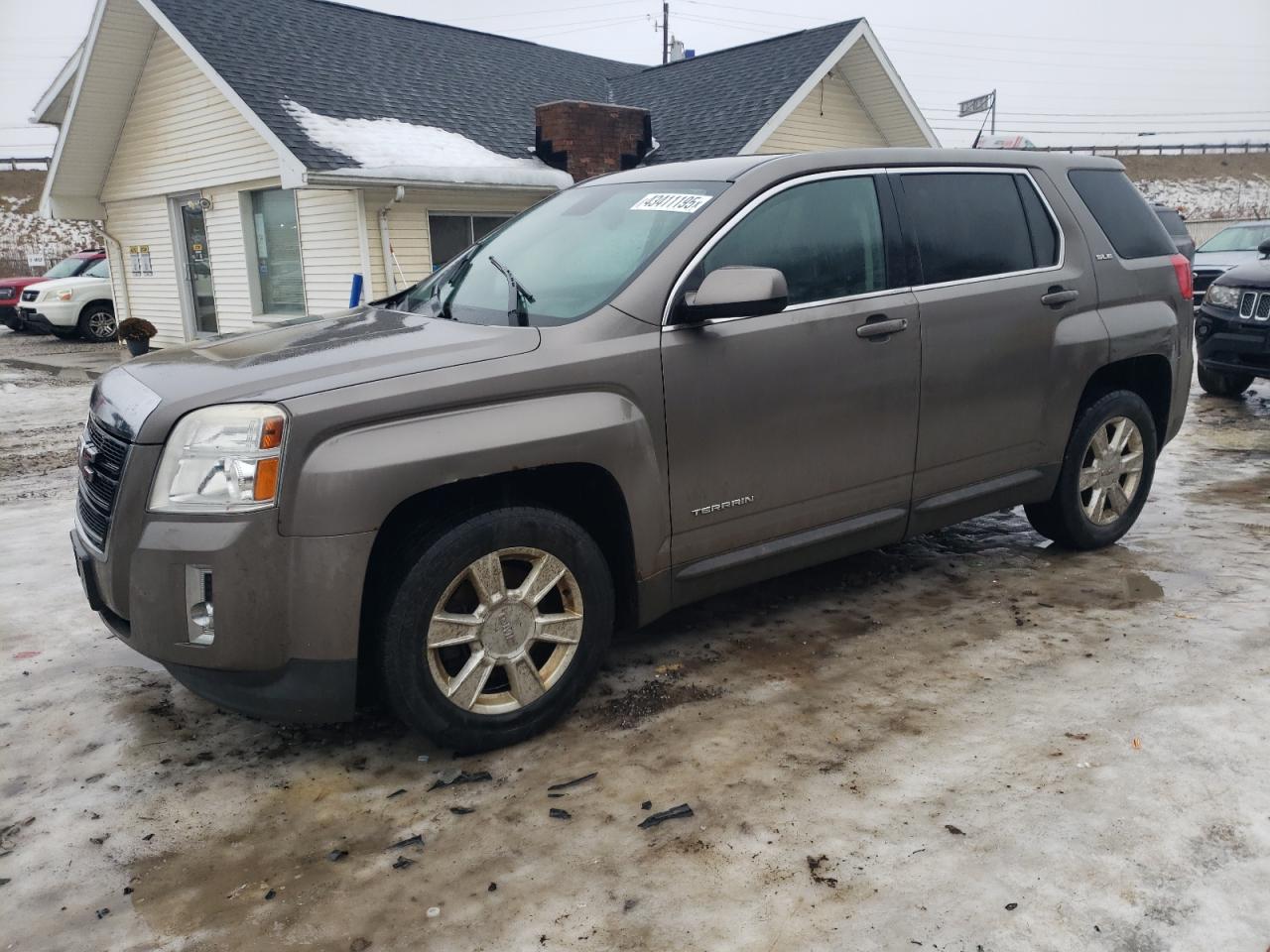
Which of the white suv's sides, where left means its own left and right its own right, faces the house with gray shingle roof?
left

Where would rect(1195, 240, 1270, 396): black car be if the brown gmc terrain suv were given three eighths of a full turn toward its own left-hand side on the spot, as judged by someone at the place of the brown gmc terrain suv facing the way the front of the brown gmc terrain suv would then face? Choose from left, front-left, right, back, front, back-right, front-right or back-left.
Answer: front-left

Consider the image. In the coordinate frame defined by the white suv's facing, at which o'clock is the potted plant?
The potted plant is roughly at 10 o'clock from the white suv.

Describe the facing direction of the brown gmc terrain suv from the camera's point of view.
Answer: facing the viewer and to the left of the viewer

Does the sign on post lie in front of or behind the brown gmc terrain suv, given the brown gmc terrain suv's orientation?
behind

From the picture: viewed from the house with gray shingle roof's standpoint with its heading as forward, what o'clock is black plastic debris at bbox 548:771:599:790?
The black plastic debris is roughly at 10 o'clock from the house with gray shingle roof.

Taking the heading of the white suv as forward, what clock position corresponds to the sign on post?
The sign on post is roughly at 7 o'clock from the white suv.

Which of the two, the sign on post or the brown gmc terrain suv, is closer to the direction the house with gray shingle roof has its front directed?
the brown gmc terrain suv

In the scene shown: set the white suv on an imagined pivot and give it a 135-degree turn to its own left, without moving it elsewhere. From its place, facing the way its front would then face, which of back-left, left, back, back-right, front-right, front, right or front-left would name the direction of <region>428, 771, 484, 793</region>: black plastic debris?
right

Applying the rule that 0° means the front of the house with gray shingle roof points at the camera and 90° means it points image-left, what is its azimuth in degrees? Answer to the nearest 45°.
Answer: approximately 45°

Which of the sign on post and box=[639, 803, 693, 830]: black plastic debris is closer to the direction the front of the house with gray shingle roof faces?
the black plastic debris

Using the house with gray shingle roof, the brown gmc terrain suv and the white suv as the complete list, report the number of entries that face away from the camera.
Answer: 0

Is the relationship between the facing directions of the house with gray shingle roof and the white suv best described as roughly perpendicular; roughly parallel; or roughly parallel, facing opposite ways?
roughly parallel
